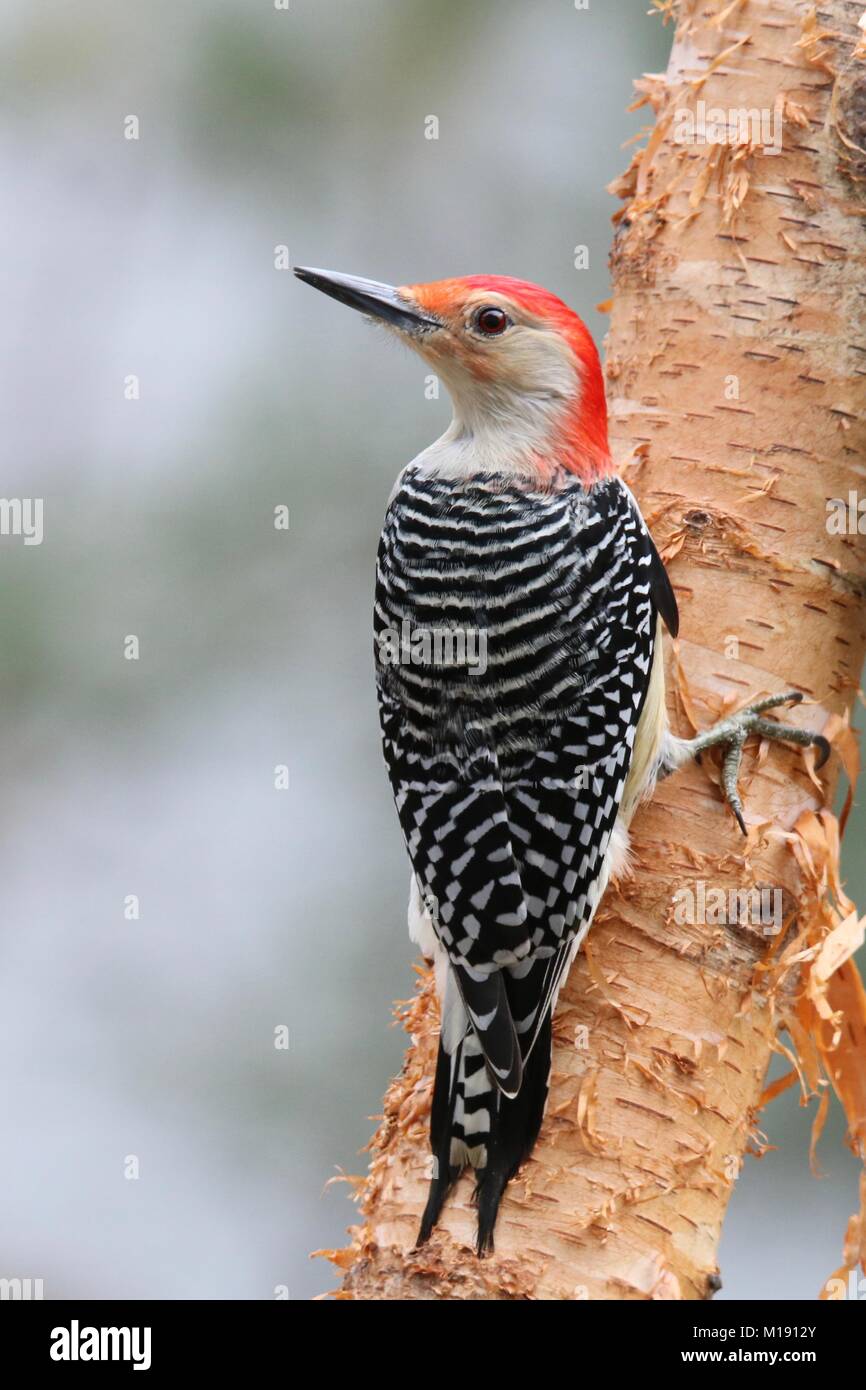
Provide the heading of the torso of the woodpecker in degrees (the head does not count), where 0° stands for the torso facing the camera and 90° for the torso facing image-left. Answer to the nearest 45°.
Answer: approximately 180°
